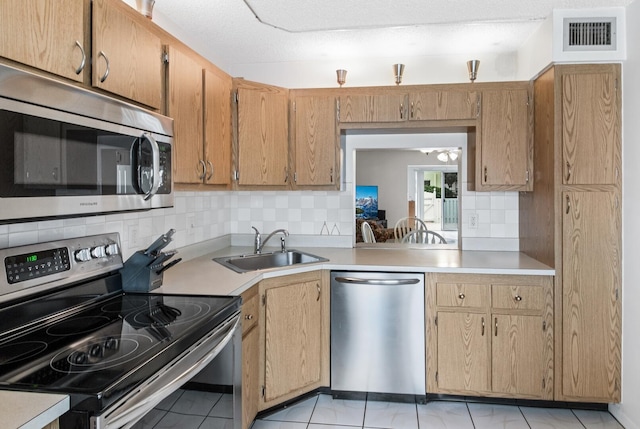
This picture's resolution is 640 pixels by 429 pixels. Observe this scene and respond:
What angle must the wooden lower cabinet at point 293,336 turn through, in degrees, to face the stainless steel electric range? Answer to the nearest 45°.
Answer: approximately 90° to its right

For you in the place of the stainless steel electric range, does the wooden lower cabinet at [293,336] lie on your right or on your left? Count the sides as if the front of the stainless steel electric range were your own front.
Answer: on your left

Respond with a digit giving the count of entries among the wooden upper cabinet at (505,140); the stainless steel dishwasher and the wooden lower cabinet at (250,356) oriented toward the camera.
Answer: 2

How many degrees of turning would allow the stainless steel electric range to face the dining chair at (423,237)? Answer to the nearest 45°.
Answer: approximately 90° to its left

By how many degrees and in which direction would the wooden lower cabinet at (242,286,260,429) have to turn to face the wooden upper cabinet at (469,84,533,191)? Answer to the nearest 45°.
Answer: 0° — it already faces it

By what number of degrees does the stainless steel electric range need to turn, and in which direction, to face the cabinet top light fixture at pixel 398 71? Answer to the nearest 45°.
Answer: approximately 90° to its left

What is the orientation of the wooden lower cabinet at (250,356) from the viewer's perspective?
to the viewer's right

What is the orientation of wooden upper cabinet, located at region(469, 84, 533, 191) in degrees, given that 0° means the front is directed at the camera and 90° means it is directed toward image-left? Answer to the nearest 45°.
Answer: approximately 0°

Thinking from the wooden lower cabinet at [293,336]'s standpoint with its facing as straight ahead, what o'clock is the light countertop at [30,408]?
The light countertop is roughly at 2 o'clock from the wooden lower cabinet.

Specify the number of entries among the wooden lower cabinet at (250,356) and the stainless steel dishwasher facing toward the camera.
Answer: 1

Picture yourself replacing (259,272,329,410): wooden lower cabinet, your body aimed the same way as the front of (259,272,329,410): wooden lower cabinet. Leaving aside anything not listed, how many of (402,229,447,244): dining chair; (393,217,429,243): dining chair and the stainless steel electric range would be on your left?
2

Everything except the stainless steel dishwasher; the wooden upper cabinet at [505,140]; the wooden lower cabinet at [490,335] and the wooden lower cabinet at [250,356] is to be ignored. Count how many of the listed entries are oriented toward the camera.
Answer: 3

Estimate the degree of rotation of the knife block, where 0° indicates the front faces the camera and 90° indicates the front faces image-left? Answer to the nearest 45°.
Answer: approximately 315°
